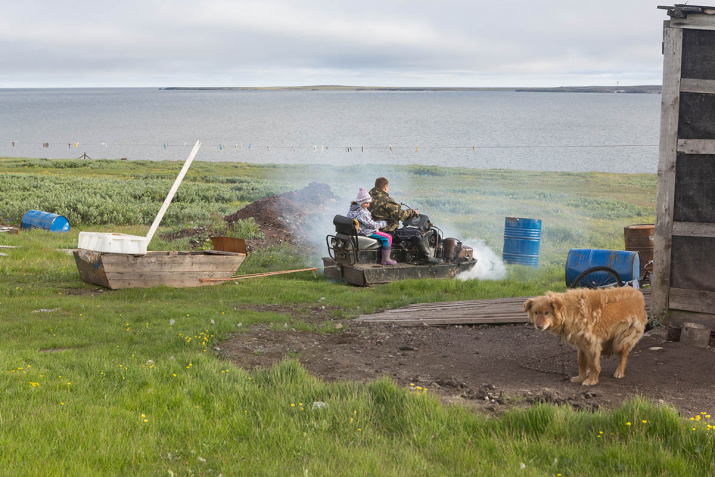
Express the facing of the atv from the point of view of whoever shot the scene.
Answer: facing away from the viewer and to the right of the viewer

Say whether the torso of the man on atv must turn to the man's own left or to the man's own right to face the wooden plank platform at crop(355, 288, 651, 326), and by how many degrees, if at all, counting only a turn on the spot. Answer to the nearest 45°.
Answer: approximately 90° to the man's own right

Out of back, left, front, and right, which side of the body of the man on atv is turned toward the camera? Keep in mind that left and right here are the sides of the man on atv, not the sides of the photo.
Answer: right

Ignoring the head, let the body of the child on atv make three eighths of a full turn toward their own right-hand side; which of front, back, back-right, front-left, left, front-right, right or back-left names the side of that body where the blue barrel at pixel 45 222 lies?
right

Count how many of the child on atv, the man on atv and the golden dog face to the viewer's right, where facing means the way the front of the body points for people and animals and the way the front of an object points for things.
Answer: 2

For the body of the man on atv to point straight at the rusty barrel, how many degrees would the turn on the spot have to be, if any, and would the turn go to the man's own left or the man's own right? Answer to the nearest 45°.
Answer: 0° — they already face it

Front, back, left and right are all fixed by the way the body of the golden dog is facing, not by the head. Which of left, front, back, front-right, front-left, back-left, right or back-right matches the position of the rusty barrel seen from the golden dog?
back-right

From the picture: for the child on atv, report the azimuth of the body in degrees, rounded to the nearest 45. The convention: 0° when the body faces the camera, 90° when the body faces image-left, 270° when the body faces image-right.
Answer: approximately 270°
